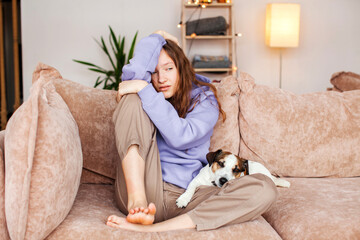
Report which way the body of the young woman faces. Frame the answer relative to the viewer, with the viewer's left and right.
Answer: facing the viewer and to the left of the viewer

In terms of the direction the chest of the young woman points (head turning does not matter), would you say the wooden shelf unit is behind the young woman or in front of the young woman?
behind

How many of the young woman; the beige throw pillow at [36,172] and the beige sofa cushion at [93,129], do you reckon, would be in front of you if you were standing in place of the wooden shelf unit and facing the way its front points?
3

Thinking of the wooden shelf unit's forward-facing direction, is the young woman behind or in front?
in front

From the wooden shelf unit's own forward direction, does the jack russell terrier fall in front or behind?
in front

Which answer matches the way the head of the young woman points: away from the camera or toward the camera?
toward the camera

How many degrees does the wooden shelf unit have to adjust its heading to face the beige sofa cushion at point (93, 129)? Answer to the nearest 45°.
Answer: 0° — it already faces it

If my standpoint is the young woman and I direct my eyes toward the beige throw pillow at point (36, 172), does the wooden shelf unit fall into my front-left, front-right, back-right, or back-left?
back-right

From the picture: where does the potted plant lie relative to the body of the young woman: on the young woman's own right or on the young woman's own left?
on the young woman's own right

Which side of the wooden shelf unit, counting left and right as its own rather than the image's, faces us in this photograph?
front
